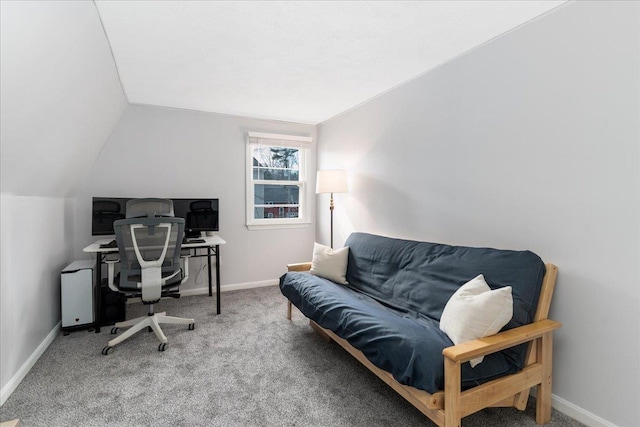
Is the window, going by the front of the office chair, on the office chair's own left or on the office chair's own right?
on the office chair's own right

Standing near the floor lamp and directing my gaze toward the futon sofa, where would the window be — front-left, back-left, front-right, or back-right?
back-right

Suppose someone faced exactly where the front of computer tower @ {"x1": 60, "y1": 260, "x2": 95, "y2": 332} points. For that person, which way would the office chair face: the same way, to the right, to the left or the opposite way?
the opposite way

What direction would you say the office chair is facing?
away from the camera

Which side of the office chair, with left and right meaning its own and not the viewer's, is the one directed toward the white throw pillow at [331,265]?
right

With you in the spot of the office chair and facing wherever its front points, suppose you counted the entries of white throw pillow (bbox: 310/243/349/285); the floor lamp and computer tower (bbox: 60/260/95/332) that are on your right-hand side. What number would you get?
2

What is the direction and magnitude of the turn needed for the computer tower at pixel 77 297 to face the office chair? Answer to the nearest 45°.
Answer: approximately 45° to its left

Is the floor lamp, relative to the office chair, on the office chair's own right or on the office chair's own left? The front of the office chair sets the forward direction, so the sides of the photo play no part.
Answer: on the office chair's own right

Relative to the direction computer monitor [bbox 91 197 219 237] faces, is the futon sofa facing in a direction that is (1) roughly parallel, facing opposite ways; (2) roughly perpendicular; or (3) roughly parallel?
roughly perpendicular

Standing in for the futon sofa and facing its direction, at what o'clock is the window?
The window is roughly at 3 o'clock from the futon sofa.
